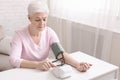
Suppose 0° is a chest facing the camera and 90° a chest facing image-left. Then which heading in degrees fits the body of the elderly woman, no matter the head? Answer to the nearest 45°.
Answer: approximately 315°

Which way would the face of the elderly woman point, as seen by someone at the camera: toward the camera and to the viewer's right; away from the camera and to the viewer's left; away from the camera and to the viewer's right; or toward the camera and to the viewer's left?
toward the camera and to the viewer's right

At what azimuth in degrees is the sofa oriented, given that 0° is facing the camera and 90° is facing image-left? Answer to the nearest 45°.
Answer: approximately 315°

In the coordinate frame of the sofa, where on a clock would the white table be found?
The white table is roughly at 1 o'clock from the sofa.
